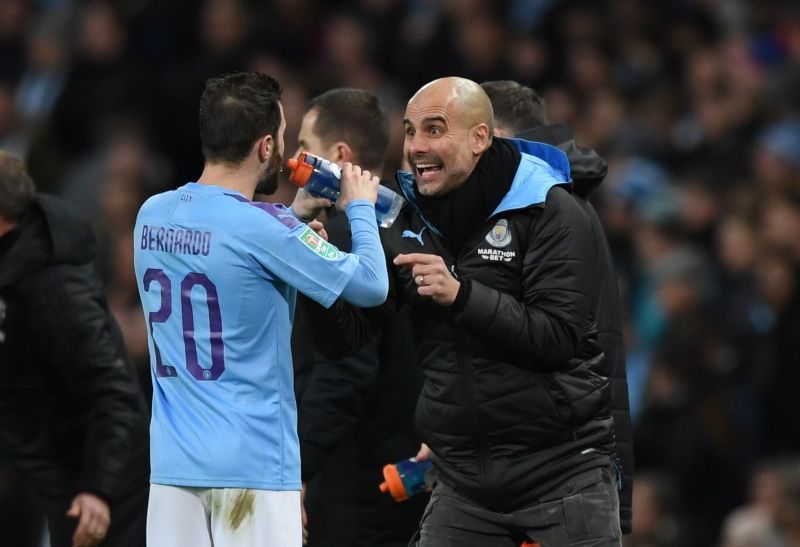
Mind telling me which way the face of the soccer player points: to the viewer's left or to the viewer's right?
to the viewer's right

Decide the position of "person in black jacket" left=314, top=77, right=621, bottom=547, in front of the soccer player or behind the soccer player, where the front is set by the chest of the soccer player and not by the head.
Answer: in front

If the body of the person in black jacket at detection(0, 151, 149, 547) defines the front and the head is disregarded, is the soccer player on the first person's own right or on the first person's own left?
on the first person's own left

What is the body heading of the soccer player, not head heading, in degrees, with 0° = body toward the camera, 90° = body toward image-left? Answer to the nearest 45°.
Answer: approximately 225°

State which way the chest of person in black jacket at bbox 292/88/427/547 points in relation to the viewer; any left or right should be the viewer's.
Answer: facing away from the viewer and to the left of the viewer

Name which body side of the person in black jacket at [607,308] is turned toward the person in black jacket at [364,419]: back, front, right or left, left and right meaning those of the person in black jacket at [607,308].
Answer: front

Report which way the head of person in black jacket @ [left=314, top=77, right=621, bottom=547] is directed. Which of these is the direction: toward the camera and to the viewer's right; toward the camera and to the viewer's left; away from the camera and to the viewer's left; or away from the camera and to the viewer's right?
toward the camera and to the viewer's left

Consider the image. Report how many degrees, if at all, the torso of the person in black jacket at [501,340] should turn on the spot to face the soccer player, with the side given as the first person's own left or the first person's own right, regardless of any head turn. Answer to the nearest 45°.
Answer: approximately 45° to the first person's own right

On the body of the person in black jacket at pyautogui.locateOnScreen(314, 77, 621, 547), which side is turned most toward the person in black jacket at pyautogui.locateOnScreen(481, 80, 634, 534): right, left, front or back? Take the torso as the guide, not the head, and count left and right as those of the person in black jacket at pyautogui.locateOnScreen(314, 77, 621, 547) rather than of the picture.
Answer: back

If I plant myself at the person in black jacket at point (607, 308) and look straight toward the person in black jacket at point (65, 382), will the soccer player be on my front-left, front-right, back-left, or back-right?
front-left

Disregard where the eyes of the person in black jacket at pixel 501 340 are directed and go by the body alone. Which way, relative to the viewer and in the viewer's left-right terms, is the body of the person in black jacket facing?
facing the viewer and to the left of the viewer

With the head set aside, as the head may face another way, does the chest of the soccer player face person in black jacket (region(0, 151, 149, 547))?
no

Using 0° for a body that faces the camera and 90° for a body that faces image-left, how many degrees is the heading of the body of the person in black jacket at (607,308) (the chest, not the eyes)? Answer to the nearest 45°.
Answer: approximately 90°
